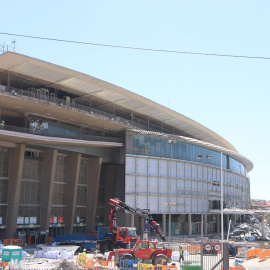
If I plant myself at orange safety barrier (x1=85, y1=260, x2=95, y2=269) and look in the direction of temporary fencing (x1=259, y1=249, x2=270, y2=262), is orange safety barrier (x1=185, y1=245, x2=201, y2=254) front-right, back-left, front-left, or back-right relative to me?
front-left

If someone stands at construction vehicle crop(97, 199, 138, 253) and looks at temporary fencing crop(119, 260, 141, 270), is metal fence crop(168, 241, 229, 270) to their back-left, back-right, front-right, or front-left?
front-left

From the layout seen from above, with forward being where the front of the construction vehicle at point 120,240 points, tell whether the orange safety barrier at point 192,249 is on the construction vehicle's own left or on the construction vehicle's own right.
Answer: on the construction vehicle's own left

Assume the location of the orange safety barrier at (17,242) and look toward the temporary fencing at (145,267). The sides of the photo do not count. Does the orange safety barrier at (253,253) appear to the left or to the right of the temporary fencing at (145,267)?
left

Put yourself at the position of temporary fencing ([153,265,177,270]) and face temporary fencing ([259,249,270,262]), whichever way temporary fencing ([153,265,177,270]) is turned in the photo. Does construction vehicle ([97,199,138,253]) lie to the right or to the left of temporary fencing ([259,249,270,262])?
left
